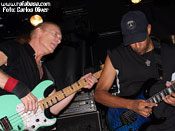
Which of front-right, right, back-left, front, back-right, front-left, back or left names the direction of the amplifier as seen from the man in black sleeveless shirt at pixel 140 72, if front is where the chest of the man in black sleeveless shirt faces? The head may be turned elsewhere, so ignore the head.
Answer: back-right

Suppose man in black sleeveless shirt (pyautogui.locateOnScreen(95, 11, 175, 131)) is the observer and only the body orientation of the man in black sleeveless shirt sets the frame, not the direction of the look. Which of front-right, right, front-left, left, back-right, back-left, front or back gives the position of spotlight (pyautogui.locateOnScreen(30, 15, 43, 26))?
back-right

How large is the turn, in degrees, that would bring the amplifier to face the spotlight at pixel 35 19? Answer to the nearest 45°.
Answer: approximately 135° to its right

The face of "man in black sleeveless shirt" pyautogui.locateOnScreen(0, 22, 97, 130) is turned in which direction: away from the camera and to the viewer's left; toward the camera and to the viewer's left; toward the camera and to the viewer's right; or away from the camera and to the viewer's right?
toward the camera and to the viewer's right

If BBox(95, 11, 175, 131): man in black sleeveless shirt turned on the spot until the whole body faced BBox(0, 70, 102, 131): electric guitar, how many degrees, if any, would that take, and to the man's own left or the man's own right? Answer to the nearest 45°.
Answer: approximately 90° to the man's own right

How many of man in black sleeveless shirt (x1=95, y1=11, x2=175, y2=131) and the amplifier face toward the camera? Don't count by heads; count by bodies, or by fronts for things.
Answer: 2

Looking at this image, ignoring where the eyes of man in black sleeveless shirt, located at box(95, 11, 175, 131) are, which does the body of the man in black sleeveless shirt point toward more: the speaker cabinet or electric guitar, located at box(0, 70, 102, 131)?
the electric guitar

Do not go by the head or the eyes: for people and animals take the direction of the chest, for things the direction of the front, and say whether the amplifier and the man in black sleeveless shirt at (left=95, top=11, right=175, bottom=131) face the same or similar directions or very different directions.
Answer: same or similar directions

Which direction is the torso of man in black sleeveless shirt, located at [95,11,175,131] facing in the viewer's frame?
toward the camera

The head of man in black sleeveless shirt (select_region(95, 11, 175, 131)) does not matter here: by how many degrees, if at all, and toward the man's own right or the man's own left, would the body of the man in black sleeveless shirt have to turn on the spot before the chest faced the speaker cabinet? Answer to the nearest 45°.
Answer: approximately 135° to the man's own right

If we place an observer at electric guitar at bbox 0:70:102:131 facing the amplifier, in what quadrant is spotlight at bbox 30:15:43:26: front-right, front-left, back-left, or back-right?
front-left

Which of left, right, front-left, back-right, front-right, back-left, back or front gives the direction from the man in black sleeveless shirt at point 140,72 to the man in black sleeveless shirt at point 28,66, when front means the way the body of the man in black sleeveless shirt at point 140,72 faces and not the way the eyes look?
right
